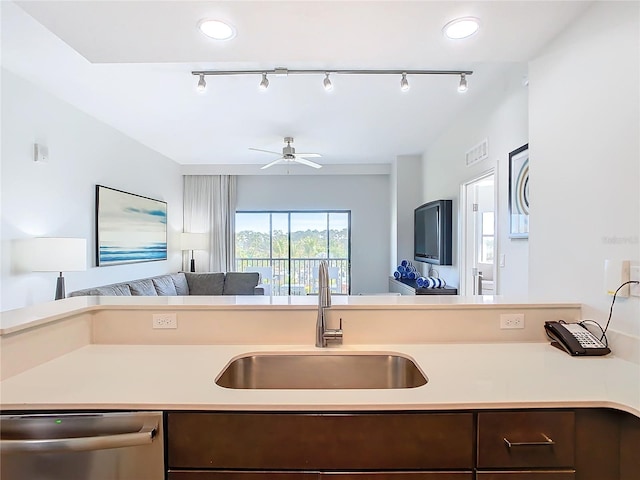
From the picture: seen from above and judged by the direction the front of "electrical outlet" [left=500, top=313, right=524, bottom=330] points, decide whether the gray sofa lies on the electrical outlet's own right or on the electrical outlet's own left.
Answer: on the electrical outlet's own right

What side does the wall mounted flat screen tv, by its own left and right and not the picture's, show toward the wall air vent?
left

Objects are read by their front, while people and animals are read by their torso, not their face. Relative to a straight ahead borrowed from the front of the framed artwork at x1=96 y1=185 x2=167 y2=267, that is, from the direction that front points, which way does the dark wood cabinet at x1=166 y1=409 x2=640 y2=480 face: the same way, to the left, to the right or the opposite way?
to the right

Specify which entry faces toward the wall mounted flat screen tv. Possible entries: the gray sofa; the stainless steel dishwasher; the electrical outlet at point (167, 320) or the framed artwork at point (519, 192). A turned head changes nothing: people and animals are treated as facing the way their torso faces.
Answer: the gray sofa

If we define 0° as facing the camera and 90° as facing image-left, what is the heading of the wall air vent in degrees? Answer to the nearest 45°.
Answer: approximately 45°

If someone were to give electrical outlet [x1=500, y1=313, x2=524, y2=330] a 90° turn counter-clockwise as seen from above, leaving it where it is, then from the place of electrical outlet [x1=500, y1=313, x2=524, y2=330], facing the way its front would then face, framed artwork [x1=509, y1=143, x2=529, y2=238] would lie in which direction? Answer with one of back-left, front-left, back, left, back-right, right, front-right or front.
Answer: left

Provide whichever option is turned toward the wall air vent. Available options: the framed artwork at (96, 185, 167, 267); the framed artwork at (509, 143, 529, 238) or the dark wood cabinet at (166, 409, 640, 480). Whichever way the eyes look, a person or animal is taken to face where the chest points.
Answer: the framed artwork at (96, 185, 167, 267)

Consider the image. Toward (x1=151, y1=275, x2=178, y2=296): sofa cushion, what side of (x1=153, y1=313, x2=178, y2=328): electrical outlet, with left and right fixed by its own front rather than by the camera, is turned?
back

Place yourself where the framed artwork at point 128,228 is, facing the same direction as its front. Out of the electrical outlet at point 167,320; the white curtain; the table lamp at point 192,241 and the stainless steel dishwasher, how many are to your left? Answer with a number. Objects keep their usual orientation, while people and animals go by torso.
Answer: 2

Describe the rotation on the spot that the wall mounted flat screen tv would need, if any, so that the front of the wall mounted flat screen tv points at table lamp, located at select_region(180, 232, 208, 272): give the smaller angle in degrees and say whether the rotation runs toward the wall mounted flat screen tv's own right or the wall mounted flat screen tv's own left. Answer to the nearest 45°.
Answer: approximately 45° to the wall mounted flat screen tv's own right

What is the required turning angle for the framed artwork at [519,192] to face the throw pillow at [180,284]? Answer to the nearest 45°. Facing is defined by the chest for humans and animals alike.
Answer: approximately 45° to its right
